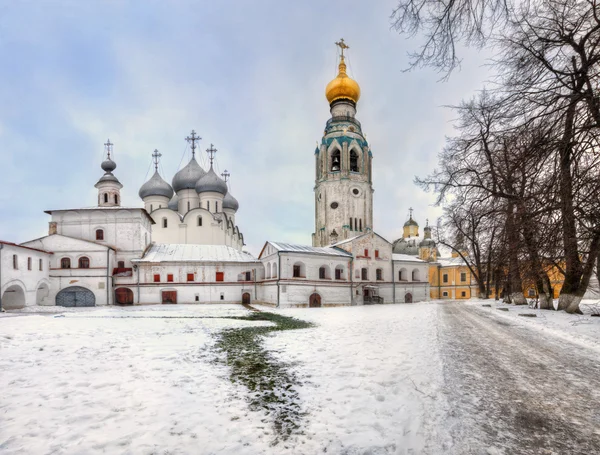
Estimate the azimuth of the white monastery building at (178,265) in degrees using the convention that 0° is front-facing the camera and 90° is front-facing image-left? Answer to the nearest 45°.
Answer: approximately 0°

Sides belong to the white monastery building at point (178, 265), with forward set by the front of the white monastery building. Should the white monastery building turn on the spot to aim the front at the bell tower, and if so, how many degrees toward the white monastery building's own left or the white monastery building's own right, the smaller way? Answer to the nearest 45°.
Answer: approximately 135° to the white monastery building's own left
